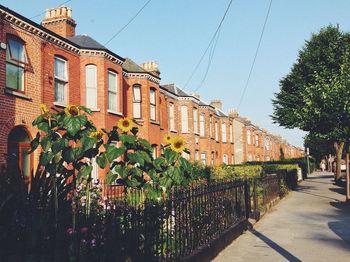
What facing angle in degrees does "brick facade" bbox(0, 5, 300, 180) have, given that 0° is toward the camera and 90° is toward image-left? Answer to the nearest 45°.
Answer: approximately 315°
